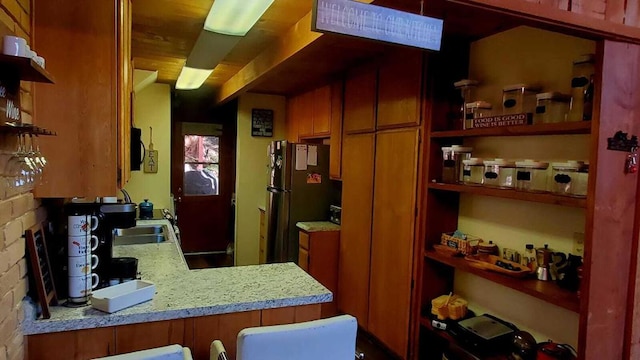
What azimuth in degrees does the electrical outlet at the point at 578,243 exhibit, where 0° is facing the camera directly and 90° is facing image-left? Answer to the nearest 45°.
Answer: approximately 45°

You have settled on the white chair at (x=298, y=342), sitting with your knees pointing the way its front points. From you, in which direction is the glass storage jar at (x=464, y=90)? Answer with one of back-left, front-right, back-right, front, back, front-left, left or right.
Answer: right

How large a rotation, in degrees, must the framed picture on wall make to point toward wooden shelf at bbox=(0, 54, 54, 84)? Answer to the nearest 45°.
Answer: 0° — it already faces it

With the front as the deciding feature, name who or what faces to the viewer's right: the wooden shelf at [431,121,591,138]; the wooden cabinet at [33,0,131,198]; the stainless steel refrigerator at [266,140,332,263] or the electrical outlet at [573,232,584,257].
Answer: the wooden cabinet

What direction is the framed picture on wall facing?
toward the camera

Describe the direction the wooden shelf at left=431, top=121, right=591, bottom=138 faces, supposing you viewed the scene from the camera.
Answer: facing the viewer and to the left of the viewer

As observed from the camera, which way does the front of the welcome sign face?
facing the viewer

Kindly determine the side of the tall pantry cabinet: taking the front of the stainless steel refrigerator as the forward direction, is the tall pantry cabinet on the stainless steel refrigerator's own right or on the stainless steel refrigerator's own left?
on the stainless steel refrigerator's own left

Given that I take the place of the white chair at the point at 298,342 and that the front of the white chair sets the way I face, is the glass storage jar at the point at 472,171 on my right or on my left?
on my right

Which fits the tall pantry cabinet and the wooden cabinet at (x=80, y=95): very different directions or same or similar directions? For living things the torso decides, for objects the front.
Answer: very different directions

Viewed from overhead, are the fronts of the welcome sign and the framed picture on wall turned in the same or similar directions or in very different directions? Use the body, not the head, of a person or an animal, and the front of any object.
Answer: same or similar directions

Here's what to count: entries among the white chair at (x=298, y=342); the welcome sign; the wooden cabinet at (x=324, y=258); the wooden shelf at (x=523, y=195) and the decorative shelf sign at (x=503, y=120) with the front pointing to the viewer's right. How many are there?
0

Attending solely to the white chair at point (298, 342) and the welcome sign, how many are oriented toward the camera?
1
